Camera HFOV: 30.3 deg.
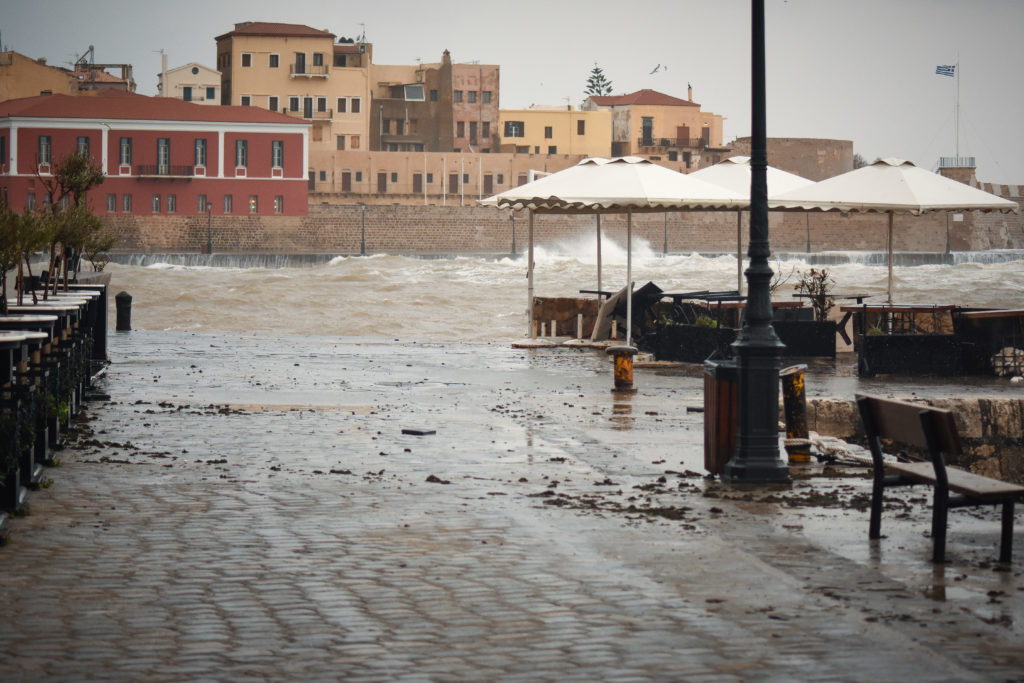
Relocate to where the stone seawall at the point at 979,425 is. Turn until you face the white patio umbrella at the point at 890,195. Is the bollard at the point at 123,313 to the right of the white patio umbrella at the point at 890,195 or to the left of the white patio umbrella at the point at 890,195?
left

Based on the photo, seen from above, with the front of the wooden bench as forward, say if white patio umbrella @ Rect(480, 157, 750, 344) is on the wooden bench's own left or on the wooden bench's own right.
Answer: on the wooden bench's own left

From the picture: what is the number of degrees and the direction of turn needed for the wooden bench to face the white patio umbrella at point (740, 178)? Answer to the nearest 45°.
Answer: approximately 45° to its left

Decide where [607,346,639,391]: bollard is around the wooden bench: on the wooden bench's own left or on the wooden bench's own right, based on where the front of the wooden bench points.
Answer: on the wooden bench's own left

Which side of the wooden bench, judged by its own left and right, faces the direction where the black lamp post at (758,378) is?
left

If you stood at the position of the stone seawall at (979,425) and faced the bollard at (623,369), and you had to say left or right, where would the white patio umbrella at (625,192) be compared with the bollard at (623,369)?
right

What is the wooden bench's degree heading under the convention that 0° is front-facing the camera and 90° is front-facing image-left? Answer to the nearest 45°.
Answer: approximately 225°

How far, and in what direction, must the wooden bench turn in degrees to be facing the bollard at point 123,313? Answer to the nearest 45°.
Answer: approximately 90° to its left
